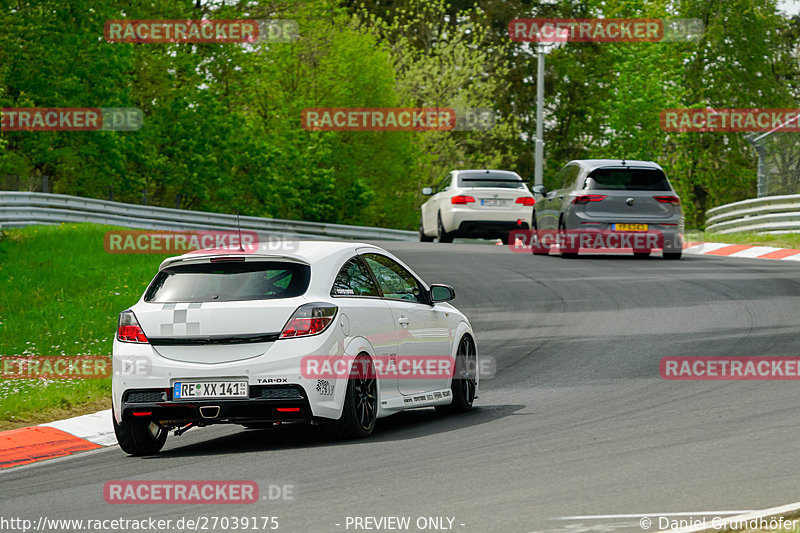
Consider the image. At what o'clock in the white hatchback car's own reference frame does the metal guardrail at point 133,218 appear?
The metal guardrail is roughly at 10 o'clock from the white hatchback car.

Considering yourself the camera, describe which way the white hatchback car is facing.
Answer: facing away from the viewer and to the right of the viewer

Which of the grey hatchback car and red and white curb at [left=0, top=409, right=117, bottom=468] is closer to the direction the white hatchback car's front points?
the grey hatchback car

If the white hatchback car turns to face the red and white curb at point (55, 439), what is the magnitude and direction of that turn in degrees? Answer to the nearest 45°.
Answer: approximately 90° to its left

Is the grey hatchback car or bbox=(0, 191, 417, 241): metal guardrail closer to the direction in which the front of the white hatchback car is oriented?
the grey hatchback car

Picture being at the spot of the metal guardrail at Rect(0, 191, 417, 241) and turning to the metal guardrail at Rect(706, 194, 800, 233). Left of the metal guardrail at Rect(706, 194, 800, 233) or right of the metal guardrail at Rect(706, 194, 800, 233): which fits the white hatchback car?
right
